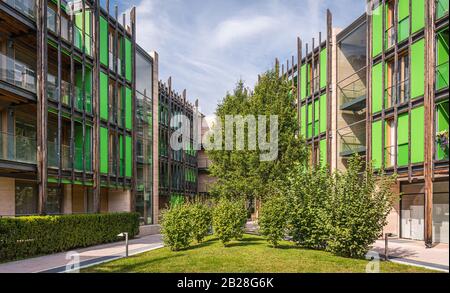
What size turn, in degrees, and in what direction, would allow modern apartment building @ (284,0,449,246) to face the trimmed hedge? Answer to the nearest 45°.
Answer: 0° — it already faces it
